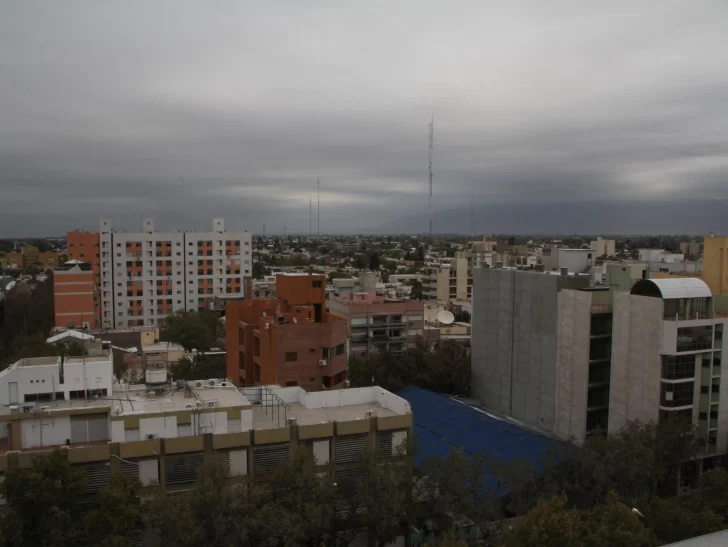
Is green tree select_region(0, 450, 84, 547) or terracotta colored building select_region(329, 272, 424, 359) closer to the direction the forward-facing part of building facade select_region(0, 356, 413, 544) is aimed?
the green tree

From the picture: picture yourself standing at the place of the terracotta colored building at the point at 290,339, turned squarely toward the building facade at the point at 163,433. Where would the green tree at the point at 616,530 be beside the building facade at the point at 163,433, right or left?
left

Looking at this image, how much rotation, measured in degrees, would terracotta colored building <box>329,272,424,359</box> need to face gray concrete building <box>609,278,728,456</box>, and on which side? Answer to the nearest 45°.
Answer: approximately 45° to its left

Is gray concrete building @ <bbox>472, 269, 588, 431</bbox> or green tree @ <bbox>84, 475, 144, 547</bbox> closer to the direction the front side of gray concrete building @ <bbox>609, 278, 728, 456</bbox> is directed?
the green tree

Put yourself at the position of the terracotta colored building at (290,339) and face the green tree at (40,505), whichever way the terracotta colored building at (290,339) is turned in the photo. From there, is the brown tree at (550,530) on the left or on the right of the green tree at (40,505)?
left

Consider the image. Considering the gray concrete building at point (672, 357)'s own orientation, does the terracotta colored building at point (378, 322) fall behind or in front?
behind

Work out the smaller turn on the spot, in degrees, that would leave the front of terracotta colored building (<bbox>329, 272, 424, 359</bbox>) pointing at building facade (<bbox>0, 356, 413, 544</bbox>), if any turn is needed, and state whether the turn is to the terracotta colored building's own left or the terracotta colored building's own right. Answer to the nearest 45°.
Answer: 0° — it already faces it

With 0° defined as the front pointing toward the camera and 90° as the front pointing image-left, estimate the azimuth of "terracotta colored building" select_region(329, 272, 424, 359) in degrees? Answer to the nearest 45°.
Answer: approximately 0°
